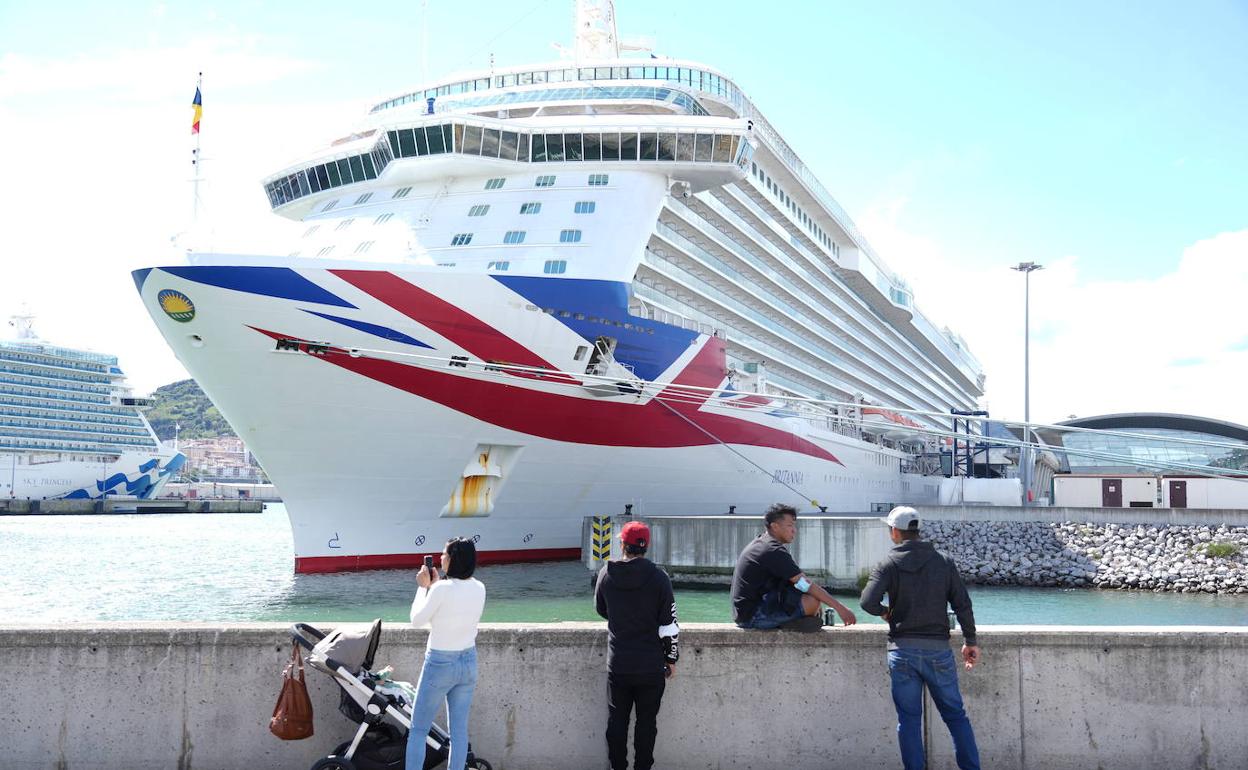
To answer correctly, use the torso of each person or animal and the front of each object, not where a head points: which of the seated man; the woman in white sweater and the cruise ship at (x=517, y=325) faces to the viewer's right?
the seated man

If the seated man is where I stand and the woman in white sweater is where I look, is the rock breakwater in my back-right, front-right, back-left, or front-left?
back-right

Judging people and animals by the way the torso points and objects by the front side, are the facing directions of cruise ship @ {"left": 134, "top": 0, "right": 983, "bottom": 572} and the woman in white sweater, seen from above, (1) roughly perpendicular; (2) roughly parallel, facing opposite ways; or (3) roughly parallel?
roughly perpendicular

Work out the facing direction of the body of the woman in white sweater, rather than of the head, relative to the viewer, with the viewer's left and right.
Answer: facing away from the viewer and to the left of the viewer

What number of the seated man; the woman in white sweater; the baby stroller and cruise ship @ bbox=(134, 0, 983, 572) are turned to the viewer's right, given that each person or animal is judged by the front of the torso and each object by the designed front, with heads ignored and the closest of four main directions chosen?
2

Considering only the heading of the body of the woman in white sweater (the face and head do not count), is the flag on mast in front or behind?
in front

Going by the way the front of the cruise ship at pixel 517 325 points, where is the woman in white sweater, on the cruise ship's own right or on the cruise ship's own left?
on the cruise ship's own left

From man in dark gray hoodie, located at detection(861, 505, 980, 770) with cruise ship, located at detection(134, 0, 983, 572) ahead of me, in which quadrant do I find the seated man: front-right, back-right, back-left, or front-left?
front-left

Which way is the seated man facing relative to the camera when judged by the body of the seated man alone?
to the viewer's right

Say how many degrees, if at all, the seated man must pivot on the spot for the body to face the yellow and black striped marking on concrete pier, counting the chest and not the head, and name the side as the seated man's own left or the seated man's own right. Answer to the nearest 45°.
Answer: approximately 90° to the seated man's own left

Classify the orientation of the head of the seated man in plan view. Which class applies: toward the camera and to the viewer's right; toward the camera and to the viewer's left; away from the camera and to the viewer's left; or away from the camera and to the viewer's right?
toward the camera and to the viewer's right

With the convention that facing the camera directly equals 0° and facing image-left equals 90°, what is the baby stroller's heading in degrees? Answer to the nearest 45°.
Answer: approximately 270°

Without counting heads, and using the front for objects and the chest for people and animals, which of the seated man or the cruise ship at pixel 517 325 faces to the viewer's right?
the seated man

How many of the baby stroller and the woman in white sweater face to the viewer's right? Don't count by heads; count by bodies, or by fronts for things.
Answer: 1

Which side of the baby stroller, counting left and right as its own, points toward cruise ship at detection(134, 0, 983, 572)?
left

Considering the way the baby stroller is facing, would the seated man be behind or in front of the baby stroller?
in front
